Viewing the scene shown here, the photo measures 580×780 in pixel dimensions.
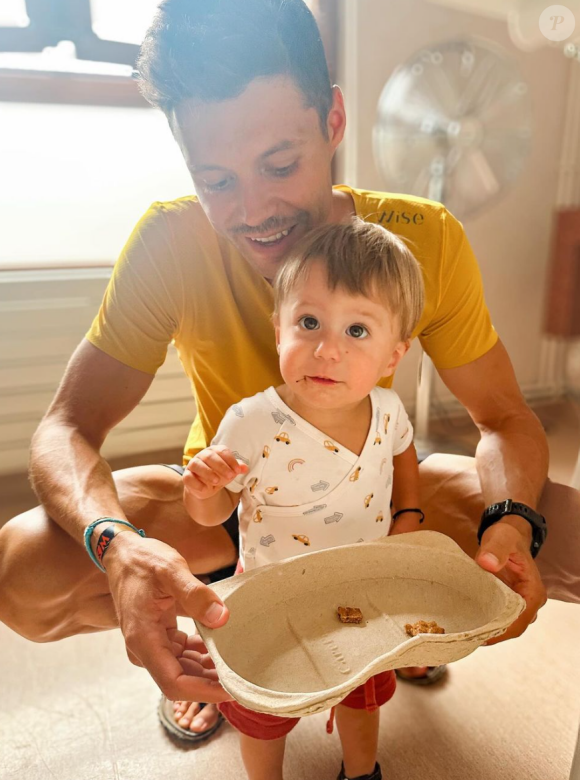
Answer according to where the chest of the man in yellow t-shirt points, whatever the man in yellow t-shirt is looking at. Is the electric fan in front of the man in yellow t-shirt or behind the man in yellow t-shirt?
behind

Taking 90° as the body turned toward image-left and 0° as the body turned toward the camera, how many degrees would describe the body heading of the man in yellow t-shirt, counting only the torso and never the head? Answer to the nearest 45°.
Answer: approximately 0°
